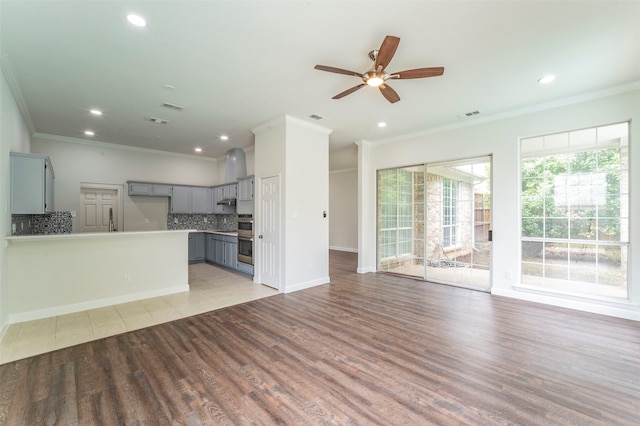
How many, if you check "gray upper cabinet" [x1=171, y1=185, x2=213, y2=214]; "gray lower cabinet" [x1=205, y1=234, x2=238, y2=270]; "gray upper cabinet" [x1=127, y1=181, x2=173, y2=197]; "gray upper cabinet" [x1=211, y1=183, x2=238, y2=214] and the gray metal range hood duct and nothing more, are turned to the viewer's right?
0

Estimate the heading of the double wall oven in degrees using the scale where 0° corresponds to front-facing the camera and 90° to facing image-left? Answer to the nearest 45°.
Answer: approximately 45°

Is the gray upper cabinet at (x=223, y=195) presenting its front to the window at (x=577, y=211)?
no

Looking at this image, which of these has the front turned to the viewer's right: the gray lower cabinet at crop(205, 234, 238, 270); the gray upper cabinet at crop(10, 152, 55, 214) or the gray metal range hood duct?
the gray upper cabinet

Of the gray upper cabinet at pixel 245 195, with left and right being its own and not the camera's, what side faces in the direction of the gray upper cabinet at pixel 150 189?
right

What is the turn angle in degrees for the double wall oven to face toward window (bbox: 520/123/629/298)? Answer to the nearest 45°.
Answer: approximately 90° to its left

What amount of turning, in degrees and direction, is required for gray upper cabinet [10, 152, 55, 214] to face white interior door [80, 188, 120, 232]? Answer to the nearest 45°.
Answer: approximately 90° to its left

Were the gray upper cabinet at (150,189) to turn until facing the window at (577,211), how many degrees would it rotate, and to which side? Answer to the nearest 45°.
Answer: approximately 45° to its left

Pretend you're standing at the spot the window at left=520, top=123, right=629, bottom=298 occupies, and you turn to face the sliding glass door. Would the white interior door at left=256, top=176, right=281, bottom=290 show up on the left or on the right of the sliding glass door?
left

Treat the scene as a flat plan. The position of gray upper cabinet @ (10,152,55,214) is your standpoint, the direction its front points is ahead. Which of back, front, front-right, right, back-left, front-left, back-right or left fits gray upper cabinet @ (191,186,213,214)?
front-left

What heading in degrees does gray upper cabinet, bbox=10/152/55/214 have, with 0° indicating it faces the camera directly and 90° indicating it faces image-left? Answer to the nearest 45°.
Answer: approximately 270°

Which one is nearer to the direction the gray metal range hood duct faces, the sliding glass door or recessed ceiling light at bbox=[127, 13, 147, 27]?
the recessed ceiling light

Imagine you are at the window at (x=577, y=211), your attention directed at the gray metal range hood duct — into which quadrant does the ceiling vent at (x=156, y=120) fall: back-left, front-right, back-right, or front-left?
front-left

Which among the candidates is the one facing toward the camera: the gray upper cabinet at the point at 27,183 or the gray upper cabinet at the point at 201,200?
the gray upper cabinet at the point at 201,200

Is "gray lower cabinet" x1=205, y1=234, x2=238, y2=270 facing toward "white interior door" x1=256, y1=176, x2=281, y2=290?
no

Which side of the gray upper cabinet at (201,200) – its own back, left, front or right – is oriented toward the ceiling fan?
front

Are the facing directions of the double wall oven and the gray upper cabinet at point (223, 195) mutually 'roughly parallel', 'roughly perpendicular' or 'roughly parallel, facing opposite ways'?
roughly parallel

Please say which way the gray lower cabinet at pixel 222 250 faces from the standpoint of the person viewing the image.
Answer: facing the viewer and to the left of the viewer

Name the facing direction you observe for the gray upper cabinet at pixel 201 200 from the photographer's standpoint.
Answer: facing the viewer

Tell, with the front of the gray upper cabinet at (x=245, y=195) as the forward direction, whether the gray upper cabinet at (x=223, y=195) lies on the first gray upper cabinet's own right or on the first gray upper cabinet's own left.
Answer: on the first gray upper cabinet's own right

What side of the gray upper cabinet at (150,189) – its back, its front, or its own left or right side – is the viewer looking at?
front
